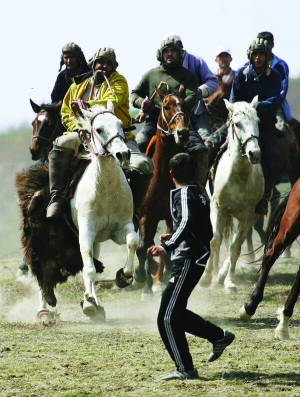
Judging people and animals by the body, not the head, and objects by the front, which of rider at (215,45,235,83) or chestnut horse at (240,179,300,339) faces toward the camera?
the rider

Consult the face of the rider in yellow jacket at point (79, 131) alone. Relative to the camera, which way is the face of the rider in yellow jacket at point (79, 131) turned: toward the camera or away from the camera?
toward the camera

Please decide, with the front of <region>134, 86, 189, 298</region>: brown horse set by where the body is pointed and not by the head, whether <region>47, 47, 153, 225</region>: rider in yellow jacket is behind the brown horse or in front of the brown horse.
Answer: in front

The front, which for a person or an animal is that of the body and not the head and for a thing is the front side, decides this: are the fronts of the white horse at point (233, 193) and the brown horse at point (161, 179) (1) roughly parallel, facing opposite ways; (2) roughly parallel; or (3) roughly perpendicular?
roughly parallel

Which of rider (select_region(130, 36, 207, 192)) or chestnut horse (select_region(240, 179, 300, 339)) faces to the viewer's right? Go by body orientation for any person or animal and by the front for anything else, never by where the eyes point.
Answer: the chestnut horse

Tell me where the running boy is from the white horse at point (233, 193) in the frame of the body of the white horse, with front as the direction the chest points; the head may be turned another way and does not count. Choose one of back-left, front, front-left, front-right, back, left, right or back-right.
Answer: front

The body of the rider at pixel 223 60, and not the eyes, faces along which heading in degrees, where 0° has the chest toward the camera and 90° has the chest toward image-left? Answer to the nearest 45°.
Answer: approximately 0°

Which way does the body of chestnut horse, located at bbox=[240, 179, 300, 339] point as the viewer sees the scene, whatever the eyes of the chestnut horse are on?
to the viewer's right

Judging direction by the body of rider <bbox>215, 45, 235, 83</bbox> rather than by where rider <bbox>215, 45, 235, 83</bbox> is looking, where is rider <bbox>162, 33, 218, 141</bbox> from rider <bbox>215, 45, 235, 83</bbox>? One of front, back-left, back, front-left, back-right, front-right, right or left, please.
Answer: front

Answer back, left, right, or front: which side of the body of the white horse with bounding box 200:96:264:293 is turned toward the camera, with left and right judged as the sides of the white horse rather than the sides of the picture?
front

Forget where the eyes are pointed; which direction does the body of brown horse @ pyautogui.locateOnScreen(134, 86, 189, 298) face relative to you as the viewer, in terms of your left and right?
facing the viewer

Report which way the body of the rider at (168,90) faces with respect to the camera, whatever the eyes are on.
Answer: toward the camera

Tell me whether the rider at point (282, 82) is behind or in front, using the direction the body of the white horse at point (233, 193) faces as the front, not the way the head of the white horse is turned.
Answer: behind

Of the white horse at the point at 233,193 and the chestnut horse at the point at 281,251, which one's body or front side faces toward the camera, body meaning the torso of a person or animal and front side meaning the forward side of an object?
the white horse

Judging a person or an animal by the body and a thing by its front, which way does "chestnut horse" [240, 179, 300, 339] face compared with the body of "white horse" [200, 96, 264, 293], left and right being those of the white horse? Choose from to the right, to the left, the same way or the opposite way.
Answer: to the left

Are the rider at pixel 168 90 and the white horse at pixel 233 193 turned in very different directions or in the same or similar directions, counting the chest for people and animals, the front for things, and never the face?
same or similar directions
